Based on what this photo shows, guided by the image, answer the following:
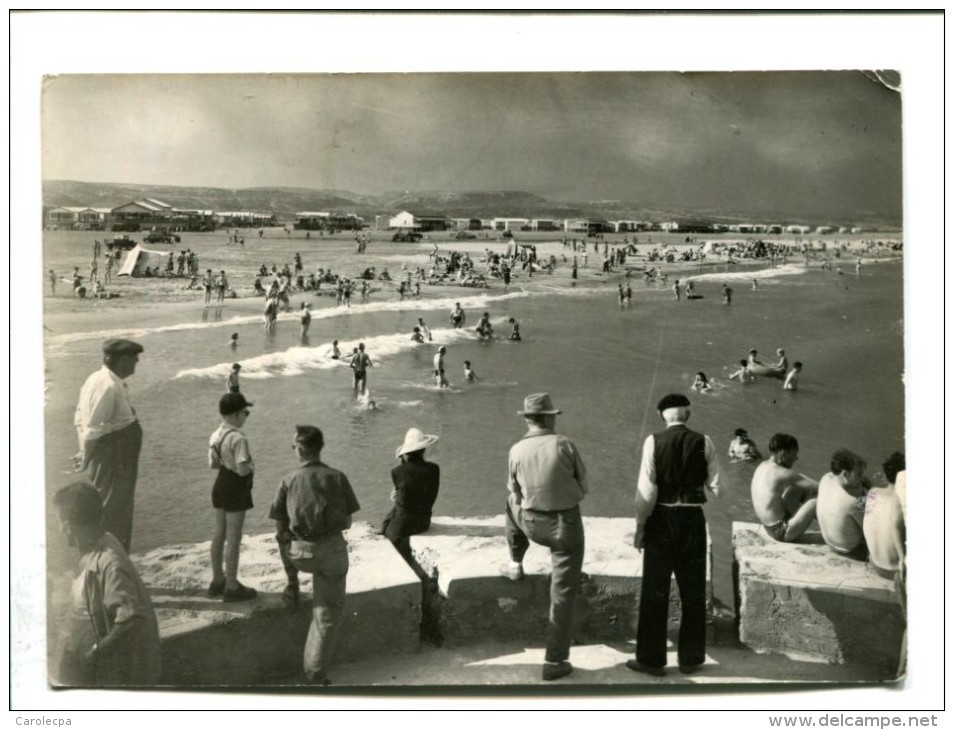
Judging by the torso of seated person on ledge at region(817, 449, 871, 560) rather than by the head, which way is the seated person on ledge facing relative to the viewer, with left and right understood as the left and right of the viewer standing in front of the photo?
facing away from the viewer and to the right of the viewer

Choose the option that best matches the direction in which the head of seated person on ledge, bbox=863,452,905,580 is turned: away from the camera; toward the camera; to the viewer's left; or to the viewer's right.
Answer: away from the camera

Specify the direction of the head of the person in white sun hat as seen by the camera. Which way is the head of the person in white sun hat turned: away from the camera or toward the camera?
away from the camera
